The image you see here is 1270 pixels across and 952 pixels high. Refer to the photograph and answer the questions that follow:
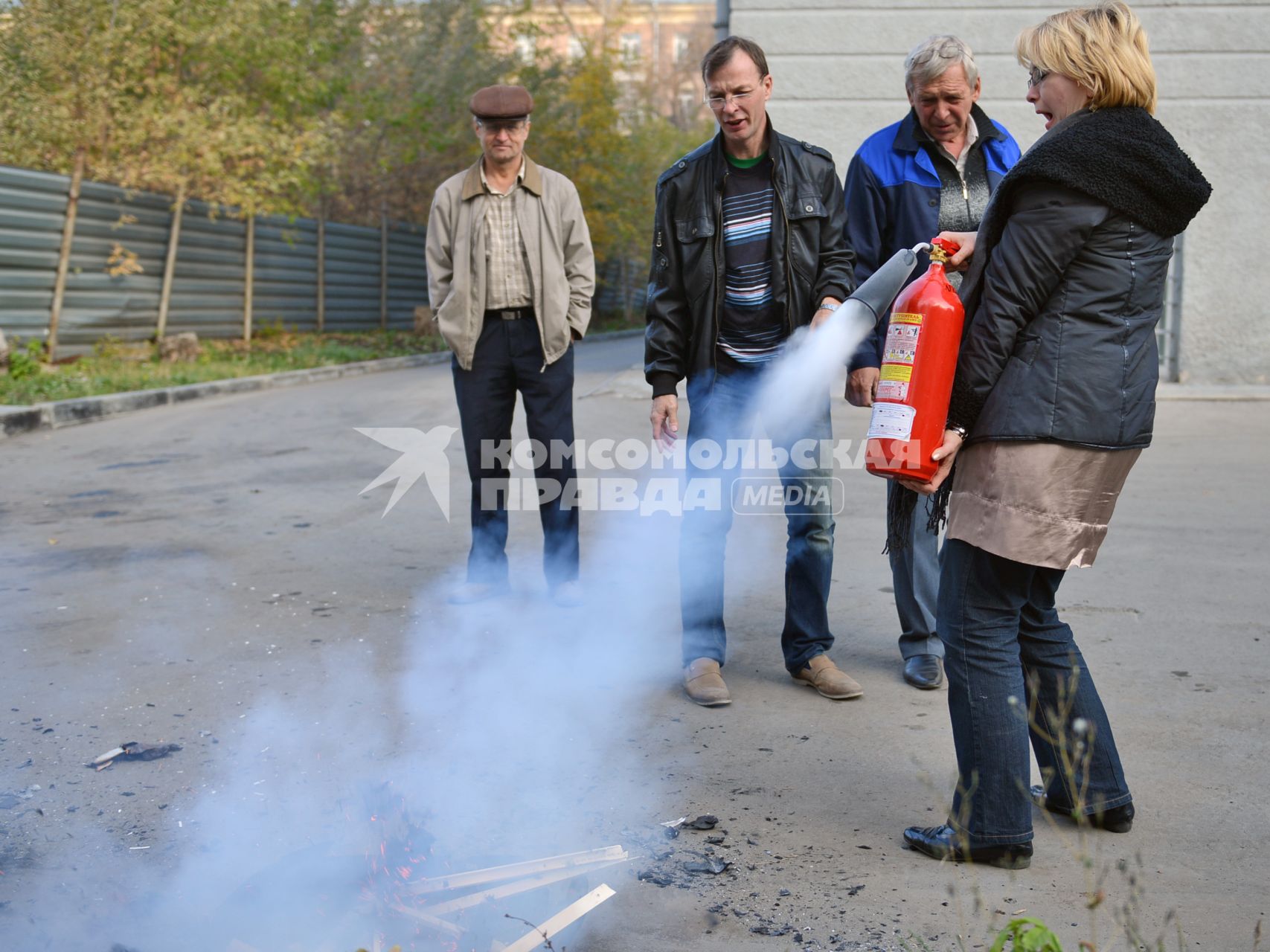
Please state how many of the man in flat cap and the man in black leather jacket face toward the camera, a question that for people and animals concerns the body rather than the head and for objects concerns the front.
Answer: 2

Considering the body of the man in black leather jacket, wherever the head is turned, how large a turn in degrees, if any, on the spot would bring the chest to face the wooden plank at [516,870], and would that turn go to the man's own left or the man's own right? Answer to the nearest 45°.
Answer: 0° — they already face it

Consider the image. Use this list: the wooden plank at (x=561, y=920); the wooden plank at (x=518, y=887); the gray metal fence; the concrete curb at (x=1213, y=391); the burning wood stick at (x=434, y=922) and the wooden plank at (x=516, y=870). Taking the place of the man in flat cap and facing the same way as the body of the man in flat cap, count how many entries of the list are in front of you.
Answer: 4

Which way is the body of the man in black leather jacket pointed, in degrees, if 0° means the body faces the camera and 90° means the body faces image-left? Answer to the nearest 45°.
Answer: approximately 0°

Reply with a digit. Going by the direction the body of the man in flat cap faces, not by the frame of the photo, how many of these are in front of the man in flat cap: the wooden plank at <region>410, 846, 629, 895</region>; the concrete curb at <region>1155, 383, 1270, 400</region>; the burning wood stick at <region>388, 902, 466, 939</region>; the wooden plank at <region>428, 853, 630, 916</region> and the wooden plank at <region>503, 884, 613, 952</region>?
4

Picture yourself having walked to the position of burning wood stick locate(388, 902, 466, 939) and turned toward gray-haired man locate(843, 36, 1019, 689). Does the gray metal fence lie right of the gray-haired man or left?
left

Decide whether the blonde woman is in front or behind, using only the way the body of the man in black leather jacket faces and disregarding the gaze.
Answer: in front

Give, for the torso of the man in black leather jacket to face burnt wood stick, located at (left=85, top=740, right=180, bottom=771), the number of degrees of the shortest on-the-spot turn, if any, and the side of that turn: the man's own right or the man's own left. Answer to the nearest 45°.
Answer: approximately 45° to the man's own right

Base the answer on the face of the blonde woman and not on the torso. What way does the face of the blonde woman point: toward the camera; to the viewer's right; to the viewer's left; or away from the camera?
to the viewer's left

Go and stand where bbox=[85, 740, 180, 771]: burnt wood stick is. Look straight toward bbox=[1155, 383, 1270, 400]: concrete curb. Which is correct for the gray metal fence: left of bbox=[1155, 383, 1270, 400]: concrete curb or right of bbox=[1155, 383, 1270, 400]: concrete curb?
left

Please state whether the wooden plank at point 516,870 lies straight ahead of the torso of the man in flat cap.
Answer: yes

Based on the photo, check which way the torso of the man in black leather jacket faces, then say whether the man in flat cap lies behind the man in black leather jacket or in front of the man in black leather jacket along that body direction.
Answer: behind
